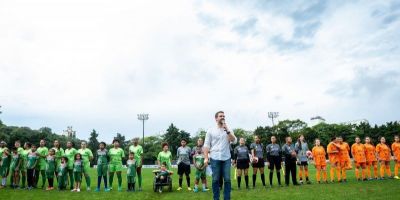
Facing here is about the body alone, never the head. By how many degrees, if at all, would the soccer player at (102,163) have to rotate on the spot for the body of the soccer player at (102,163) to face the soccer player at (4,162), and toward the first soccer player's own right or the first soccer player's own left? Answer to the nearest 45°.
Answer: approximately 135° to the first soccer player's own right

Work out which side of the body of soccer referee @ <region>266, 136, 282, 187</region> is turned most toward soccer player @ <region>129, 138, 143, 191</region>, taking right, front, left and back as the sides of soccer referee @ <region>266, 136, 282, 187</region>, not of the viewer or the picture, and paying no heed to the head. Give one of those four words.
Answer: right

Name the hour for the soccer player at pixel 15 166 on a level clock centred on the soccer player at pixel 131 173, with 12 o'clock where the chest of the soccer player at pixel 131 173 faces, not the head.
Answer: the soccer player at pixel 15 166 is roughly at 4 o'clock from the soccer player at pixel 131 173.

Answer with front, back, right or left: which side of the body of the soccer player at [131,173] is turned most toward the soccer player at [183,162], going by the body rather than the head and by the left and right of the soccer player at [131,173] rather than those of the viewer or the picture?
left

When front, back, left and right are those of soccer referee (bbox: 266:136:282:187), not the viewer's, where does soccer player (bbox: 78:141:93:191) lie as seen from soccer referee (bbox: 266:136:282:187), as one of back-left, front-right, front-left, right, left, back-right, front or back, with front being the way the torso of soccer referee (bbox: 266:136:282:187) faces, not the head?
right

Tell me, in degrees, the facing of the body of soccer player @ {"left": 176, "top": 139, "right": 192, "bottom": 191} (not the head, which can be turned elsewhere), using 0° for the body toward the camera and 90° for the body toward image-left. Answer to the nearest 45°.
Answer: approximately 0°

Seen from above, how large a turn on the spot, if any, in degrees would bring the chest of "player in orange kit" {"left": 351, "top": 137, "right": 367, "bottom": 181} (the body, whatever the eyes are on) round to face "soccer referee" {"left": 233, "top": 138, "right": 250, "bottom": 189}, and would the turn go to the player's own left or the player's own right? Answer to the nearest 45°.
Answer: approximately 45° to the player's own right

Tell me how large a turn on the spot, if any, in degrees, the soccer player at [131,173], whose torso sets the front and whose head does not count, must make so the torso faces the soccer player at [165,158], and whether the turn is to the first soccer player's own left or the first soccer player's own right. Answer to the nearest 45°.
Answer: approximately 90° to the first soccer player's own left
